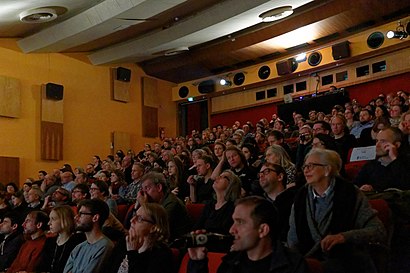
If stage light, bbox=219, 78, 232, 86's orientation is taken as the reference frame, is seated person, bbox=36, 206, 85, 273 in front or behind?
in front

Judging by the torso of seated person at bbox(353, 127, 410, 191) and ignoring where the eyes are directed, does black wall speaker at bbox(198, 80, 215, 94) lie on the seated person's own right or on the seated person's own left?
on the seated person's own right

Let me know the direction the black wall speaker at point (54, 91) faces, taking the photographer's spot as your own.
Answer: facing the viewer and to the right of the viewer

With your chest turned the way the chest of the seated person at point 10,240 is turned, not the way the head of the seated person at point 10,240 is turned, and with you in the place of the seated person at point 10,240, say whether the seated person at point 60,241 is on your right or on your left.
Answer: on your left

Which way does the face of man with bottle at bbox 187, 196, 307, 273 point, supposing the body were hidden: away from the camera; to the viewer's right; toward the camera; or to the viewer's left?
to the viewer's left
